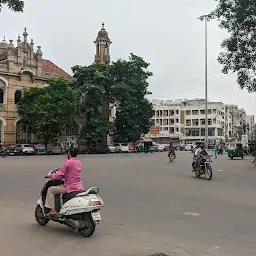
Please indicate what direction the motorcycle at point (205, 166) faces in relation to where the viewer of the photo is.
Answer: facing the viewer and to the right of the viewer

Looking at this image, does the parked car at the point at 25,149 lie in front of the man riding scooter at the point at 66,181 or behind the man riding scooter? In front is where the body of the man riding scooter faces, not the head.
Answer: in front

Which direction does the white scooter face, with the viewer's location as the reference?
facing away from the viewer and to the left of the viewer

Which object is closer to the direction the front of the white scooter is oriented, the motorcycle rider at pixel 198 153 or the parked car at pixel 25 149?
the parked car

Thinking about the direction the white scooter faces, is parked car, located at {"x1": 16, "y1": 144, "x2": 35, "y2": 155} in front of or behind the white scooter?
in front

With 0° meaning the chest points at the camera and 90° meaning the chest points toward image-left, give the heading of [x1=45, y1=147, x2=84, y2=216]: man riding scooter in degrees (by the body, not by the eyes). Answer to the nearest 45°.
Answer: approximately 135°

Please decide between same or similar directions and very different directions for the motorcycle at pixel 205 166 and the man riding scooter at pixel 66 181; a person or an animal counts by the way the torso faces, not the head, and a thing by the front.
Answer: very different directions
